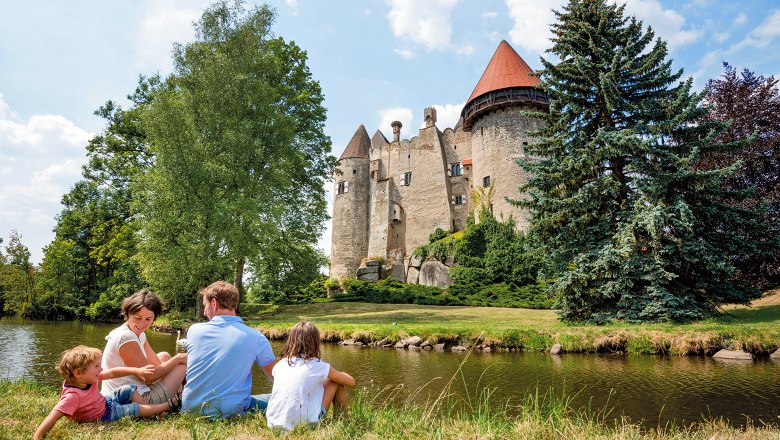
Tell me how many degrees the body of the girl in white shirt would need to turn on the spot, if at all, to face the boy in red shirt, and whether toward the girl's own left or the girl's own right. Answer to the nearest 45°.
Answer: approximately 135° to the girl's own left

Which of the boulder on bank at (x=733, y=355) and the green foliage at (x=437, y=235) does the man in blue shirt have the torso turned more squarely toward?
the green foliage

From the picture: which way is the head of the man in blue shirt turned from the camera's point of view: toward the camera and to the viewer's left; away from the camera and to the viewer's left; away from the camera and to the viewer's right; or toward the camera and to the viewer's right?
away from the camera and to the viewer's left

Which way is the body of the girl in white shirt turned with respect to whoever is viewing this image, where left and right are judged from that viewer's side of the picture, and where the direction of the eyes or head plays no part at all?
facing away from the viewer and to the right of the viewer

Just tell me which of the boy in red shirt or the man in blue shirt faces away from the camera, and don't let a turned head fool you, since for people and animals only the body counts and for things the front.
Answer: the man in blue shirt

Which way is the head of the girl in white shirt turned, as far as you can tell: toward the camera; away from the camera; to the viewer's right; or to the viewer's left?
away from the camera

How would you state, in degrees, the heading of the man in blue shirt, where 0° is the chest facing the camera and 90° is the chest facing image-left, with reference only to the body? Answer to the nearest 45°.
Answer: approximately 180°
